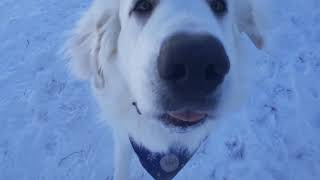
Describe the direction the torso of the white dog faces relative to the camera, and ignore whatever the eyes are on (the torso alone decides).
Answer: toward the camera
